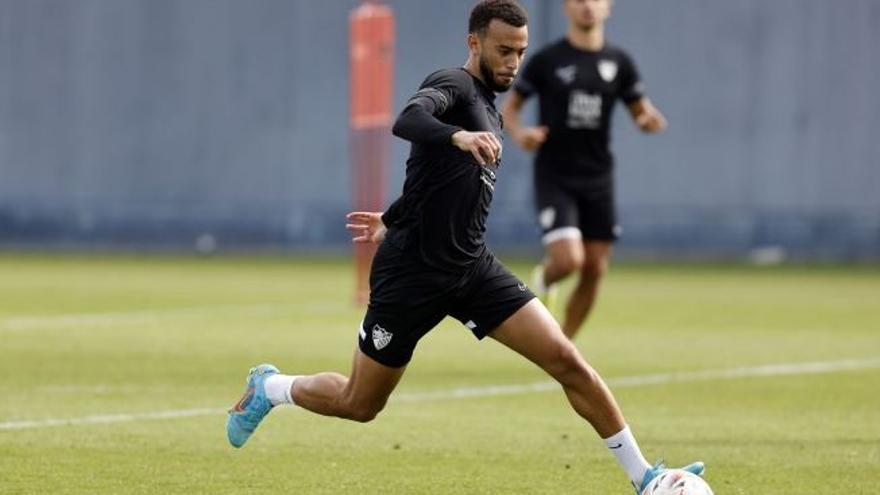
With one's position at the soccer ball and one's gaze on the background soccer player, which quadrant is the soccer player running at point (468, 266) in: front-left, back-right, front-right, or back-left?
front-left

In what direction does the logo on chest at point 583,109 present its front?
toward the camera

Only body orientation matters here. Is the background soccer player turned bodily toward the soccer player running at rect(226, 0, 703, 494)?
yes

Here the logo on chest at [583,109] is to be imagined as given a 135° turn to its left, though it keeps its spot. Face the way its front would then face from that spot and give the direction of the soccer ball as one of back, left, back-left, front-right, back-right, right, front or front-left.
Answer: back-right

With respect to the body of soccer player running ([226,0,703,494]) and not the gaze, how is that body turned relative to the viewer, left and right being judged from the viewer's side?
facing the viewer and to the right of the viewer

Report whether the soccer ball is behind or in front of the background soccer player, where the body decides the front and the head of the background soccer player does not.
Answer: in front

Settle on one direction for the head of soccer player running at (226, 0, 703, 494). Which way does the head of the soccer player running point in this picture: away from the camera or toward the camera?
toward the camera

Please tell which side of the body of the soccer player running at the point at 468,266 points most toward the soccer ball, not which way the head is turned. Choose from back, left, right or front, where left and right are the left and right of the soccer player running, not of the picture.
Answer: front

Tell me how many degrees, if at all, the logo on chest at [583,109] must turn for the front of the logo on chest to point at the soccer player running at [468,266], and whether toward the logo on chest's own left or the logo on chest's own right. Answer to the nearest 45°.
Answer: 0° — it already faces them

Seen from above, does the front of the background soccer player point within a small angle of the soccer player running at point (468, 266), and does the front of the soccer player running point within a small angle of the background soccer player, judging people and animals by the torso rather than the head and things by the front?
no
